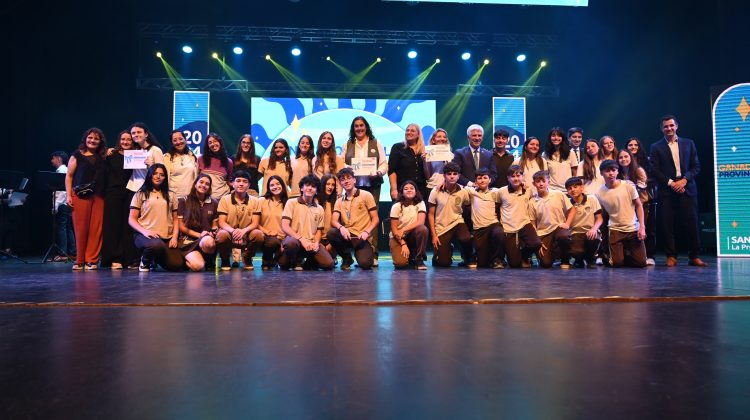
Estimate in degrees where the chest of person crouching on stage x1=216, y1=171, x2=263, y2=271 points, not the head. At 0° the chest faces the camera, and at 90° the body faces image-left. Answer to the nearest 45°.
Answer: approximately 0°

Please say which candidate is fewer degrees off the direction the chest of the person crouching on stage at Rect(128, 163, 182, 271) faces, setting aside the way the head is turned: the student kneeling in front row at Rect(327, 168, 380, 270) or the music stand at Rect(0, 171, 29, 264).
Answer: the student kneeling in front row

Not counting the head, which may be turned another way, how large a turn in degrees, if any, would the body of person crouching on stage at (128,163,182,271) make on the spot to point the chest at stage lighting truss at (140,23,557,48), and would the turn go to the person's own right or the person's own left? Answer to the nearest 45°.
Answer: approximately 135° to the person's own left

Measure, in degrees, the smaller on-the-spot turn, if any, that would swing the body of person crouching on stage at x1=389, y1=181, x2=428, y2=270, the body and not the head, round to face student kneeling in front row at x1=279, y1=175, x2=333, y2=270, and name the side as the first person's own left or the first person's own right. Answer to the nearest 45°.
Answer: approximately 90° to the first person's own right

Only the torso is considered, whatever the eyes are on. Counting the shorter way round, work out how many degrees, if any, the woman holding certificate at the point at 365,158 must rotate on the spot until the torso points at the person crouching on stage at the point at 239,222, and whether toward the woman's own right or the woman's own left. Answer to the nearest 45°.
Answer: approximately 90° to the woman's own right

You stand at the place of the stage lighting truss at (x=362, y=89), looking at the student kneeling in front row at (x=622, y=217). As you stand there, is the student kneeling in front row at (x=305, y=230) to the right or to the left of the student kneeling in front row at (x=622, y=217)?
right

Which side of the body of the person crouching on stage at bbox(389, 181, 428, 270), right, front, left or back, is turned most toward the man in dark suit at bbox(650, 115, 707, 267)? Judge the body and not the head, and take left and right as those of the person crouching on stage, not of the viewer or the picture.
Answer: left

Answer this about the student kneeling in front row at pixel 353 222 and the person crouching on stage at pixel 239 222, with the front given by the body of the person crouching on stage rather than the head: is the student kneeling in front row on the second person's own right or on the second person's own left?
on the second person's own left

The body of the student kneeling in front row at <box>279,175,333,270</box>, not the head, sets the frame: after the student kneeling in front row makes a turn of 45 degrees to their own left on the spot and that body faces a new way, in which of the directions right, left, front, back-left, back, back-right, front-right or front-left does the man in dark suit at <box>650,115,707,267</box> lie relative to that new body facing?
front-left

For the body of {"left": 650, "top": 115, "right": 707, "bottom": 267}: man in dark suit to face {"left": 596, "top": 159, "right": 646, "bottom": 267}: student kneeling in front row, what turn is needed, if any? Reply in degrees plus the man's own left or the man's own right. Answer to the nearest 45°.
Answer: approximately 45° to the man's own right

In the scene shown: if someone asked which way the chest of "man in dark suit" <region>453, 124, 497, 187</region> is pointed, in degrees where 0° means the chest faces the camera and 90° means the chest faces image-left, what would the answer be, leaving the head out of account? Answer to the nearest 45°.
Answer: approximately 0°

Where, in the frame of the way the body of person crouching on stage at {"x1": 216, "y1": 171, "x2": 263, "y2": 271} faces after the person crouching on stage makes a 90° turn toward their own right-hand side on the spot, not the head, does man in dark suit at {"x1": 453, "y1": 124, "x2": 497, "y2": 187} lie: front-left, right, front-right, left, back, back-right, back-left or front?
back
